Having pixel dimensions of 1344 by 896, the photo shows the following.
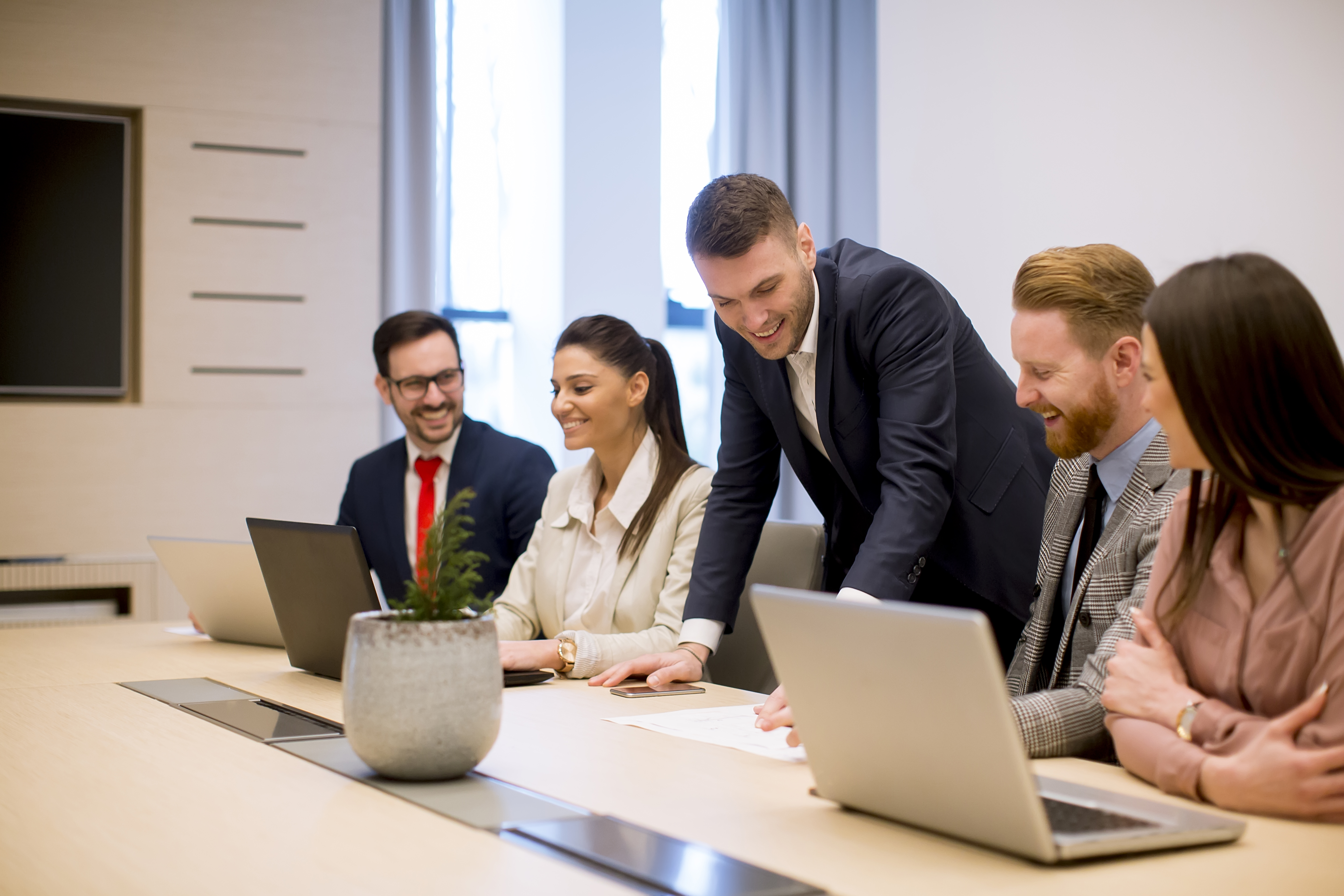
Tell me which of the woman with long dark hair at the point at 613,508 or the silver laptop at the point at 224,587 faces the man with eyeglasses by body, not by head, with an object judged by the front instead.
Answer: the silver laptop

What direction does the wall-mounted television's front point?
toward the camera

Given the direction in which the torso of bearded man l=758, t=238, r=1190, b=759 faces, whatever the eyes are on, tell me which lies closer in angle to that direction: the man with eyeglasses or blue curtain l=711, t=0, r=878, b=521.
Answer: the man with eyeglasses

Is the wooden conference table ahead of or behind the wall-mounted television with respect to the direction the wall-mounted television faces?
ahead

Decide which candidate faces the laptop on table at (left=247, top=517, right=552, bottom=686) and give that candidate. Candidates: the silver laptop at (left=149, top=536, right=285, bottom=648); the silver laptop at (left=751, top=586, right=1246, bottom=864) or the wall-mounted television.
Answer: the wall-mounted television

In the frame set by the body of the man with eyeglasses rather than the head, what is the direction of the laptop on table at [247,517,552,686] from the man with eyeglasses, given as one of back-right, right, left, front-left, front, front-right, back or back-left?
front-left

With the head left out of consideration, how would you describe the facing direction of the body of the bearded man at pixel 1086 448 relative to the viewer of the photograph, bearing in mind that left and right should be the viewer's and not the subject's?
facing the viewer and to the left of the viewer

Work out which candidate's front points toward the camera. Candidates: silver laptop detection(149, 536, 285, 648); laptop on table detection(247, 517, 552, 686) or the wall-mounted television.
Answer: the wall-mounted television

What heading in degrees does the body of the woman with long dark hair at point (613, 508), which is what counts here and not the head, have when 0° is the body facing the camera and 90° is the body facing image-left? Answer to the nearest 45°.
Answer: approximately 45°

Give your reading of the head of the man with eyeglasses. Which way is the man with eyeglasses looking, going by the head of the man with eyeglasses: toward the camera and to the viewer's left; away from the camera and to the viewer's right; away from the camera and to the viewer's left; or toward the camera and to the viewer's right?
toward the camera and to the viewer's right

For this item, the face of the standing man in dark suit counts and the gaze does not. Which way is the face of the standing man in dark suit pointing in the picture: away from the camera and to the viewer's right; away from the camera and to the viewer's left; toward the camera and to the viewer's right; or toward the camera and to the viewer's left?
toward the camera and to the viewer's left

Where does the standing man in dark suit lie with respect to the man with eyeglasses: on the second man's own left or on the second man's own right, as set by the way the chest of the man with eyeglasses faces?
on the second man's own left

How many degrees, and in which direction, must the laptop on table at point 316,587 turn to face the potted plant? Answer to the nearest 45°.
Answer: approximately 135° to its right
